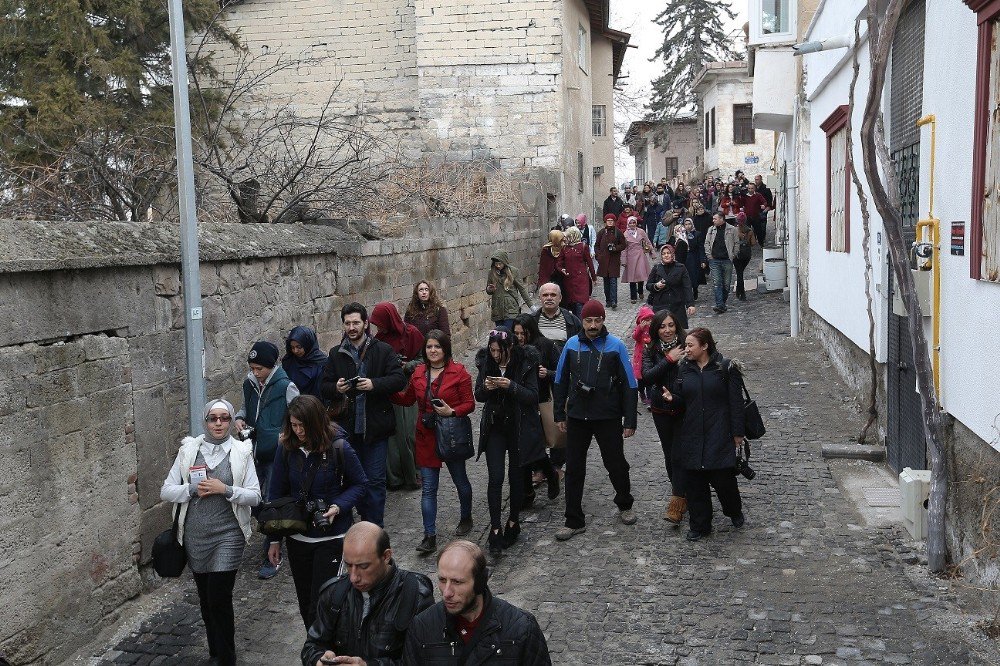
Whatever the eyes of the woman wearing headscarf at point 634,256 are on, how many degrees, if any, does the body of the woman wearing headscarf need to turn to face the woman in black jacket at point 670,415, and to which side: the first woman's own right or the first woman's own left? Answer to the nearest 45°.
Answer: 0° — they already face them

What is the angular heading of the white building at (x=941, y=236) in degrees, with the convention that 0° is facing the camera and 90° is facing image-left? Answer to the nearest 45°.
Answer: approximately 90°

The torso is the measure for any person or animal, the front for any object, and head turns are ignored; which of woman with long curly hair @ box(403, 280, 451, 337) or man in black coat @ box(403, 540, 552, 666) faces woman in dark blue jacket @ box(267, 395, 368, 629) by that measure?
the woman with long curly hair

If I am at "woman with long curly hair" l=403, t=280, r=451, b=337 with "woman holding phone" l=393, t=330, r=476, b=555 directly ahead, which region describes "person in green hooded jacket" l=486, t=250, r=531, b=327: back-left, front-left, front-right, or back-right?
back-left

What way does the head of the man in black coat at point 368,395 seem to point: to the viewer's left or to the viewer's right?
to the viewer's left

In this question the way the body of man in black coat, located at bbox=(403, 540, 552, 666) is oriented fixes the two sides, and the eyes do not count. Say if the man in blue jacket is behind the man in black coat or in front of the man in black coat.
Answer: behind

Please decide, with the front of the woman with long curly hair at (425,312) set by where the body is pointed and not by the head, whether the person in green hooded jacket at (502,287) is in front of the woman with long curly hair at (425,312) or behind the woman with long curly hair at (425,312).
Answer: behind
